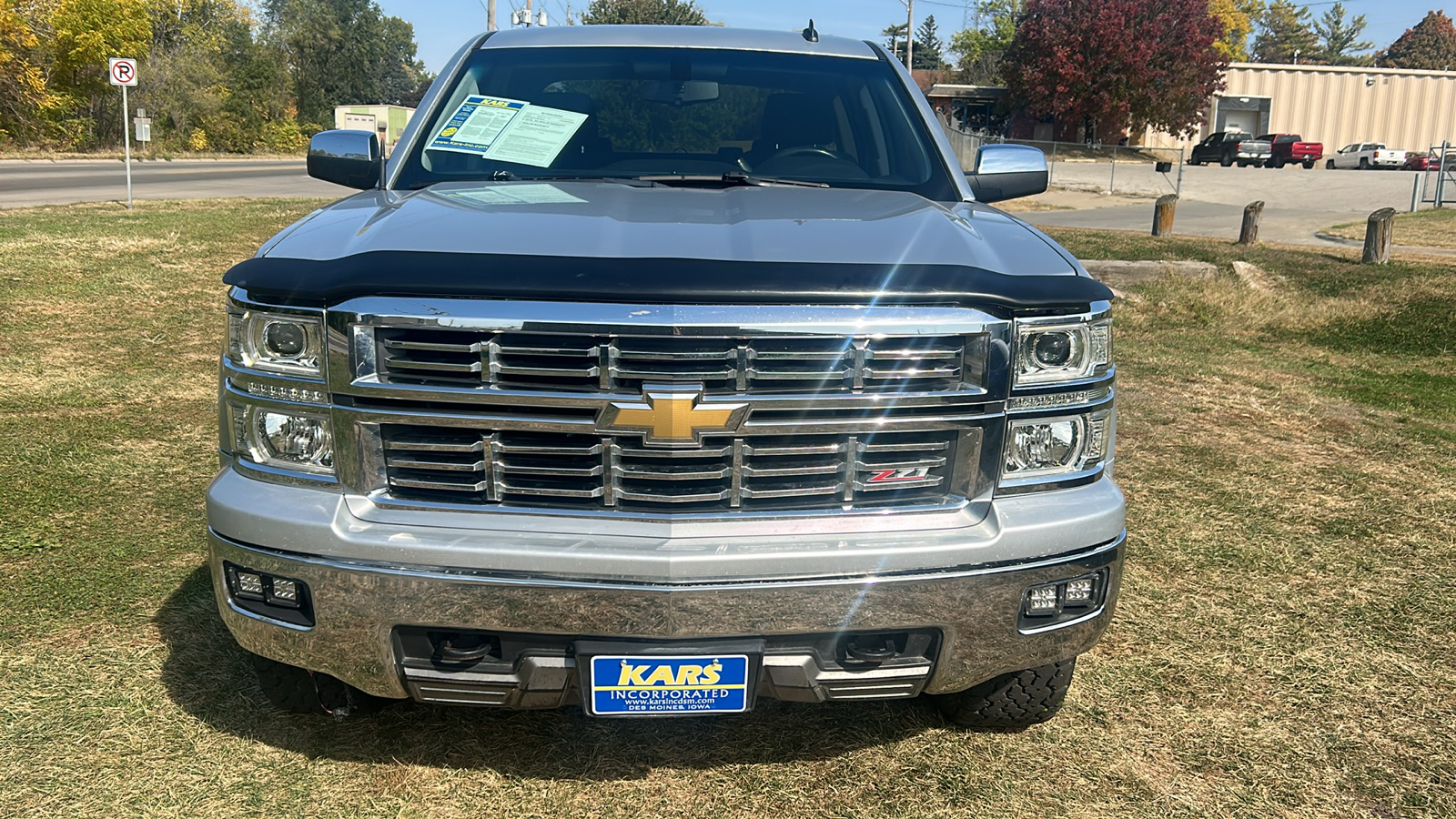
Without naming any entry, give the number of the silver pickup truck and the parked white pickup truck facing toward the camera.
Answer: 1

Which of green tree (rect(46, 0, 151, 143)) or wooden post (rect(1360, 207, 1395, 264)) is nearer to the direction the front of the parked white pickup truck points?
the green tree

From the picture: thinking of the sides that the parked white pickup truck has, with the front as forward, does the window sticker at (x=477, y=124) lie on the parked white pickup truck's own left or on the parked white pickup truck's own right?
on the parked white pickup truck's own left

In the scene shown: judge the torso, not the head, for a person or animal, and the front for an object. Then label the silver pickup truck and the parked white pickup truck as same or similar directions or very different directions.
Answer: very different directions

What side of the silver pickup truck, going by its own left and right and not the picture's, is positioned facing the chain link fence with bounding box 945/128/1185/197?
back

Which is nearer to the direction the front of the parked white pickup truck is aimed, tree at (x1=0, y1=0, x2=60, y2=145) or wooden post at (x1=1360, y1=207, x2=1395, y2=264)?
the tree

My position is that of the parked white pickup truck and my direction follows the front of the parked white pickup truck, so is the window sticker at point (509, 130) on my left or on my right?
on my left

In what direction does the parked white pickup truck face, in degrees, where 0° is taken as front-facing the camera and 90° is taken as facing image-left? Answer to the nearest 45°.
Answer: approximately 135°
